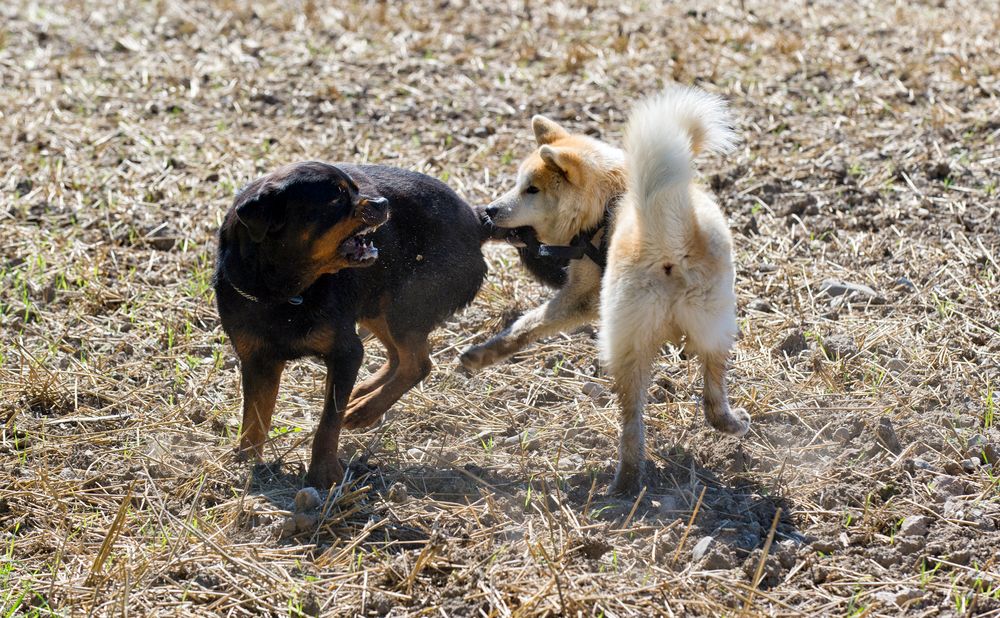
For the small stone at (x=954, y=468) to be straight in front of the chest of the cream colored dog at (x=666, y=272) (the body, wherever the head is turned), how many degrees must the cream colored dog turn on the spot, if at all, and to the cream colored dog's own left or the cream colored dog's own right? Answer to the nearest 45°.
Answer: approximately 135° to the cream colored dog's own right

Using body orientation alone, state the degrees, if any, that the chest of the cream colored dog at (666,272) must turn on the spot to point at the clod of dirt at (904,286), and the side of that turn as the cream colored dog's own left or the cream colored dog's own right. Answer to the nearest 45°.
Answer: approximately 90° to the cream colored dog's own right

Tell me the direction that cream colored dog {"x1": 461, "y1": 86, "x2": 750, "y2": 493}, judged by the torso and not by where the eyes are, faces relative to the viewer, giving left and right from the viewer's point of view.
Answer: facing away from the viewer and to the left of the viewer

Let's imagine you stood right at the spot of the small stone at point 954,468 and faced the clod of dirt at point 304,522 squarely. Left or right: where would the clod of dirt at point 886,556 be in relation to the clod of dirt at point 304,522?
left

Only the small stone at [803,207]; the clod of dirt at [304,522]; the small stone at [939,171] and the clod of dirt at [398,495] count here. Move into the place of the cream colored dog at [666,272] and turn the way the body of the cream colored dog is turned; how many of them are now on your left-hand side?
2

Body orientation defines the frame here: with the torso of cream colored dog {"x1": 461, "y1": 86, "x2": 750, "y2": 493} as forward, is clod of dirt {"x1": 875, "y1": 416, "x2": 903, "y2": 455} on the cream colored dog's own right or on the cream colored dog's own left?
on the cream colored dog's own right

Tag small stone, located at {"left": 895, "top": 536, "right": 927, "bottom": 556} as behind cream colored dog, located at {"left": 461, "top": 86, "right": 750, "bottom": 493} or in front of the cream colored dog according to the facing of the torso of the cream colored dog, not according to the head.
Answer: behind

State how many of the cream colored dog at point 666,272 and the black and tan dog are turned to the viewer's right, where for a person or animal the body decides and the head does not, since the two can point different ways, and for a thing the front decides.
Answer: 0

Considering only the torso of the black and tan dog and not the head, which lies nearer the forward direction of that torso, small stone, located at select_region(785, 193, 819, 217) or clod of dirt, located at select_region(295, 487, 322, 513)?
the clod of dirt

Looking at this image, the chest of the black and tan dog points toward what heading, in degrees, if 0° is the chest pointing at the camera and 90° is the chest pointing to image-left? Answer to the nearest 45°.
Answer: approximately 45°

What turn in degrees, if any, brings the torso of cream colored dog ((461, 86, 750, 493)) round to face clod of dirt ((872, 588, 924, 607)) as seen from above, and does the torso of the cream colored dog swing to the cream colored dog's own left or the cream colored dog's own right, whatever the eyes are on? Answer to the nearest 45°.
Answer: approximately 180°

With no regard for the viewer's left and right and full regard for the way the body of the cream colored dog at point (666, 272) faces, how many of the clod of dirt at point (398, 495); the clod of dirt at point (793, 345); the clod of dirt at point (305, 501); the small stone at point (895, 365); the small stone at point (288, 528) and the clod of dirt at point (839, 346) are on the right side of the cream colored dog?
3

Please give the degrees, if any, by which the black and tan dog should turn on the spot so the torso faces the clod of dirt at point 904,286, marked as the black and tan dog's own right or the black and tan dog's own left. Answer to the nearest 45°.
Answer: approximately 135° to the black and tan dog's own left

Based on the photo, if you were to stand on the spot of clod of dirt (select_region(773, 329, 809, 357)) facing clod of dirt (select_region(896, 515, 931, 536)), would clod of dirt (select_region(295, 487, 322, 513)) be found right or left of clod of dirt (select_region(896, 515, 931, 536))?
right

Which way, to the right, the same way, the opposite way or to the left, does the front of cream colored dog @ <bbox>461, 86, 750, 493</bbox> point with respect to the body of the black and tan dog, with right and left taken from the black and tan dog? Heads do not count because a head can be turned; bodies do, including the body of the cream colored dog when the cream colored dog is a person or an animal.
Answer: to the right
